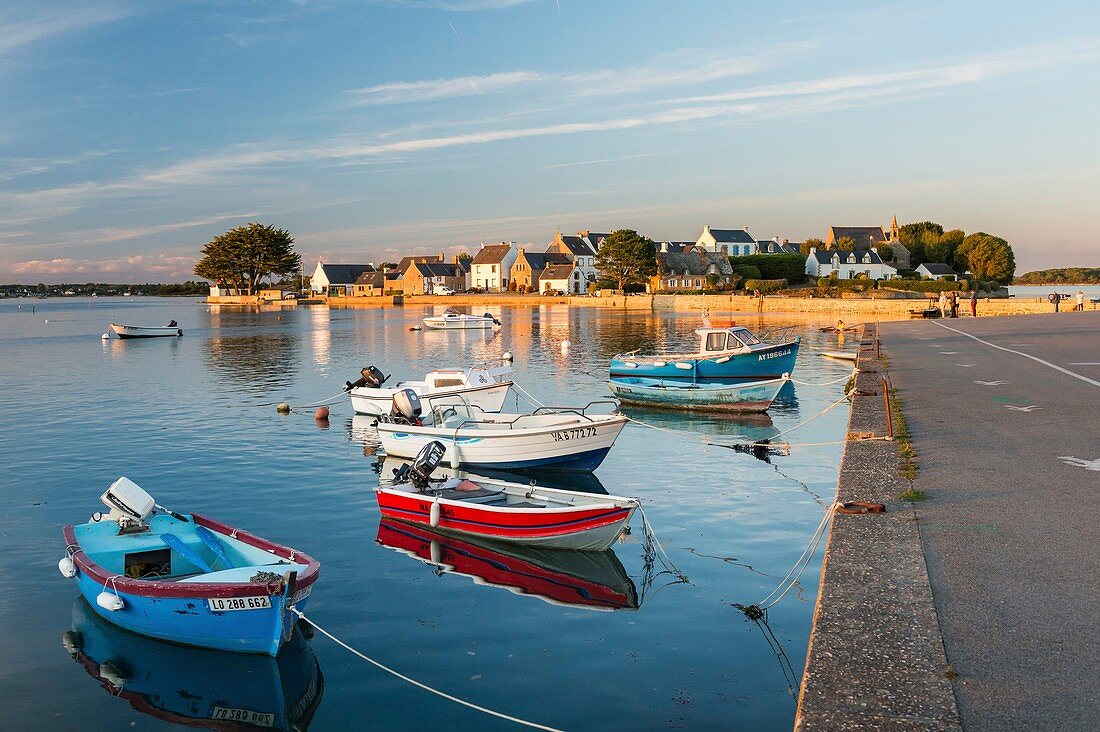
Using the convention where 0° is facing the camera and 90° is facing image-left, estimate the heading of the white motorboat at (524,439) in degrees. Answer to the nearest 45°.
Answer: approximately 270°

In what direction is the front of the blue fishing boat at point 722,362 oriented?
to the viewer's right

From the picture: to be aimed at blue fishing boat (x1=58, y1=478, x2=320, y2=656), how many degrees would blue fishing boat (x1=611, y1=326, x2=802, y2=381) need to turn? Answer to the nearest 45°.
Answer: approximately 90° to its right

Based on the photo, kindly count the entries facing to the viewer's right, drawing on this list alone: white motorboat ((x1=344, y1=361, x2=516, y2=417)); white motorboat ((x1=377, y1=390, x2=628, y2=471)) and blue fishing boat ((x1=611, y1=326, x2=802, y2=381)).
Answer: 3

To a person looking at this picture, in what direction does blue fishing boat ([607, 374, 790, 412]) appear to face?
facing to the right of the viewer

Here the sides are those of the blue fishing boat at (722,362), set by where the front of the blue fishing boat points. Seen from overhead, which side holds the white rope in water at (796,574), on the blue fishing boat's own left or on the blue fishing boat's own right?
on the blue fishing boat's own right

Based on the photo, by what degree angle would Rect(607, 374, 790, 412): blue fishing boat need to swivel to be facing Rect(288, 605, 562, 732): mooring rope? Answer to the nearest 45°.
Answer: approximately 90° to its right

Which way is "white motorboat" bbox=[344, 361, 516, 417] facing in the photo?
to the viewer's right

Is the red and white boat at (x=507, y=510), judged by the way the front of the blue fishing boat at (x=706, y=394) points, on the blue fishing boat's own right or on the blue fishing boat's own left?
on the blue fishing boat's own right

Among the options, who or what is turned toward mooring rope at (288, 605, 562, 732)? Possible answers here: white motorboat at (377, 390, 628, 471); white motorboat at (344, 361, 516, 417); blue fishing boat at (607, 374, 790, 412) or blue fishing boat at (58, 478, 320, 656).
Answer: blue fishing boat at (58, 478, 320, 656)

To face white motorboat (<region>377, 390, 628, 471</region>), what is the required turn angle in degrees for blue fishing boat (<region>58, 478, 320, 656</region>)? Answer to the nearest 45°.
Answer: approximately 90° to its left

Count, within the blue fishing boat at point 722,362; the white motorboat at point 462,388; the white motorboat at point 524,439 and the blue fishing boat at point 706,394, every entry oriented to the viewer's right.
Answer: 4

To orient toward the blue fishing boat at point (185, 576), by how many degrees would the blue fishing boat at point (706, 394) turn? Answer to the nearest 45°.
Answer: approximately 90° to its right

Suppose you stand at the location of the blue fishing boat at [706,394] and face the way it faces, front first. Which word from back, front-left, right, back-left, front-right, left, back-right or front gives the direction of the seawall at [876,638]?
right

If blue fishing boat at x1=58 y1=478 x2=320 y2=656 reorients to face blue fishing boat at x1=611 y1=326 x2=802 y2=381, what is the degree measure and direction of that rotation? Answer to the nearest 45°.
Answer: approximately 90° to its left
